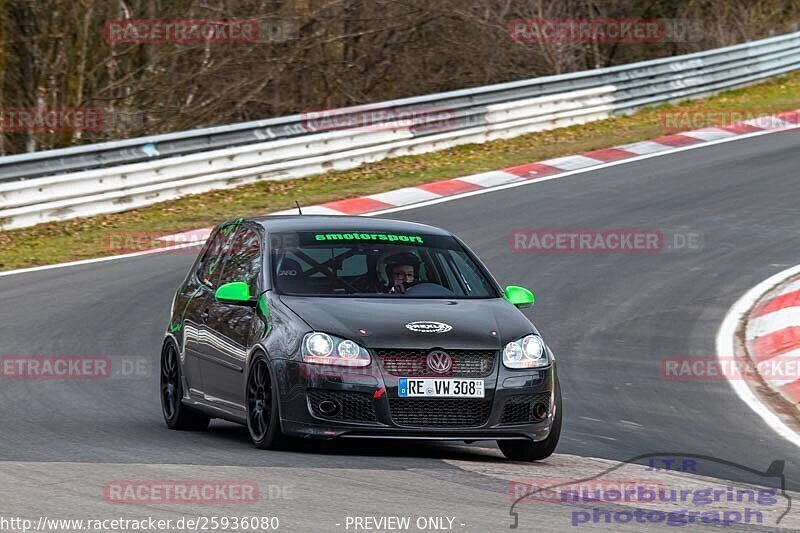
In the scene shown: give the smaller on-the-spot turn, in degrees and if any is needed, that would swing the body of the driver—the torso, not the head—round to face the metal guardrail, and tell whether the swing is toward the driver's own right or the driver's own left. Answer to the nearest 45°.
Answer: approximately 180°

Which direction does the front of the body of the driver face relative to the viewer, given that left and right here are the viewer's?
facing the viewer
